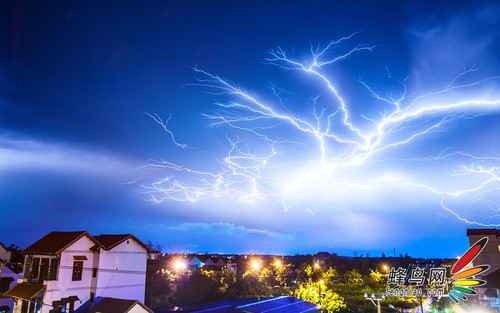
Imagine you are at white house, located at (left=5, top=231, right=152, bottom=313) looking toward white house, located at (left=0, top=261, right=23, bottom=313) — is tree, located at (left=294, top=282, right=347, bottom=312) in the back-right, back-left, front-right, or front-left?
back-right

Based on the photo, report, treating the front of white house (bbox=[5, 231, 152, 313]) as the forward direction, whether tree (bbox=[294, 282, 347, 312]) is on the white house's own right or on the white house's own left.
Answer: on the white house's own left

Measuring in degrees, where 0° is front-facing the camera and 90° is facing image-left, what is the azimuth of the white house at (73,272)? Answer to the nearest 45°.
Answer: approximately 45°

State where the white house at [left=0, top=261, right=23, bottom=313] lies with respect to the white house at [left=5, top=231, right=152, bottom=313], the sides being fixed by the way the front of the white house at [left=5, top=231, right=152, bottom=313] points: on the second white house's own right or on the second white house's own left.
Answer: on the second white house's own right
